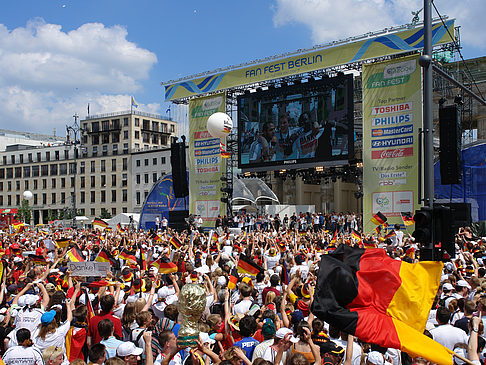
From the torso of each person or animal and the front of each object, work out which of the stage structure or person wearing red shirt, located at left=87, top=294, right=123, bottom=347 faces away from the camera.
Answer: the person wearing red shirt

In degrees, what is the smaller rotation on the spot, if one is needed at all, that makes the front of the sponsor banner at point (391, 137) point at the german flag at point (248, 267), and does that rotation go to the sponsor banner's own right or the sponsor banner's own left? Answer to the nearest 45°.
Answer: approximately 45° to the sponsor banner's own left

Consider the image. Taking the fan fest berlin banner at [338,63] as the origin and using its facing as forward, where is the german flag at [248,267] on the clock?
The german flag is roughly at 11 o'clock from the fan fest berlin banner.

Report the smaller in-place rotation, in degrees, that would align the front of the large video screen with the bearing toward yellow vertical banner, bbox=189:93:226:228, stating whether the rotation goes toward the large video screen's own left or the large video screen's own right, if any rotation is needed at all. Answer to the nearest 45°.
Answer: approximately 90° to the large video screen's own right

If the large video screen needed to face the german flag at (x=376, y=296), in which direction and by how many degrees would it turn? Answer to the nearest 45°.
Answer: approximately 45° to its left

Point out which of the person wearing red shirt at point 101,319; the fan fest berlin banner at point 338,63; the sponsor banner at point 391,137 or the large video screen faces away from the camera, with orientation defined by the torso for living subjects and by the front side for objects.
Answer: the person wearing red shirt

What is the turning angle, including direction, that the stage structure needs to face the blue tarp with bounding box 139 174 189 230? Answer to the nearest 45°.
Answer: approximately 90° to its right

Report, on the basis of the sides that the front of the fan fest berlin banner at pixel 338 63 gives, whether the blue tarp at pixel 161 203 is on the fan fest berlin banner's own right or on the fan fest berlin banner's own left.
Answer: on the fan fest berlin banner's own right

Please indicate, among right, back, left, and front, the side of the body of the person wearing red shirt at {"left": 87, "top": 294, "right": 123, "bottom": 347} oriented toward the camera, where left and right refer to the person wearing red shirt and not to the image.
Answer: back

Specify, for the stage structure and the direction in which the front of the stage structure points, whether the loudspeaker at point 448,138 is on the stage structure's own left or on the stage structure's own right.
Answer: on the stage structure's own left
